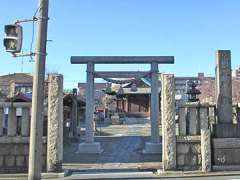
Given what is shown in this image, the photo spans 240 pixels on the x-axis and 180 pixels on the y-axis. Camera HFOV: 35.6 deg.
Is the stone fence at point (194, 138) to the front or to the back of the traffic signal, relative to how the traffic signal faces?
to the back

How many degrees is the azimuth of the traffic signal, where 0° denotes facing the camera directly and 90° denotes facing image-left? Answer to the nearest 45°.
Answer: approximately 45°

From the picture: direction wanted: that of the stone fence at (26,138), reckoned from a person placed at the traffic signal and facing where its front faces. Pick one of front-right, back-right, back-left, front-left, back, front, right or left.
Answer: back-right
